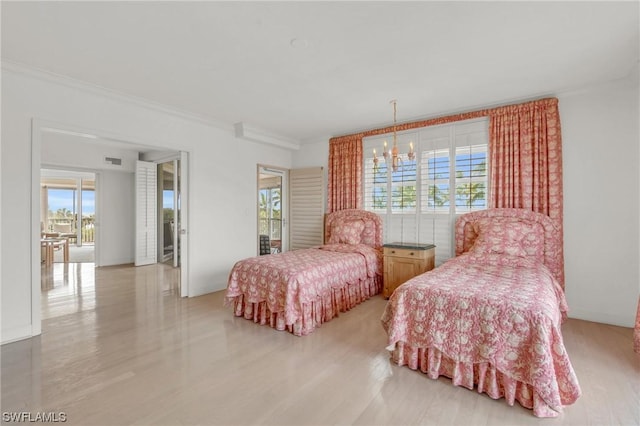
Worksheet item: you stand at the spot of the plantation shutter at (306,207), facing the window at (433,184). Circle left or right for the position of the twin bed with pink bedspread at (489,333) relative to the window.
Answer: right

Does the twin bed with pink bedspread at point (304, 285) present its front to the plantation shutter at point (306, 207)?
no

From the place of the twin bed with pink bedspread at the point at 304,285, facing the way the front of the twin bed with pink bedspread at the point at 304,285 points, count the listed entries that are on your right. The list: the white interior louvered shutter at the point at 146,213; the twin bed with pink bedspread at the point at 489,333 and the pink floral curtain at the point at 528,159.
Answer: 1

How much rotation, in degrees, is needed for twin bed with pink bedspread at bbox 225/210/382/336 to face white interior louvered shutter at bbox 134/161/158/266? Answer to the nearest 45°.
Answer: approximately 90° to its right

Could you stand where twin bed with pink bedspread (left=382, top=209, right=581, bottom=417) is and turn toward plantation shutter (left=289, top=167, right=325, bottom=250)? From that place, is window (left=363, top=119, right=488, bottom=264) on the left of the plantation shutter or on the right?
right

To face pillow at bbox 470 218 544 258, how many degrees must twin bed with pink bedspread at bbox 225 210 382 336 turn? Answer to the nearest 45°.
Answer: approximately 135° to its left

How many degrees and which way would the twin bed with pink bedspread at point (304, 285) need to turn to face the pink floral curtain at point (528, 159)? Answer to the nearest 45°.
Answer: approximately 135° to its left

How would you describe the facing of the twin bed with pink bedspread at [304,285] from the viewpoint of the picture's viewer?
facing the viewer and to the left of the viewer

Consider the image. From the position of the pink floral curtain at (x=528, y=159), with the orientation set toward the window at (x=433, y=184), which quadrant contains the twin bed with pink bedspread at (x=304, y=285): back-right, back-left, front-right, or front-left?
front-left

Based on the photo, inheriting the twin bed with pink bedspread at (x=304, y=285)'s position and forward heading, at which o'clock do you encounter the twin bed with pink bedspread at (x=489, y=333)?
the twin bed with pink bedspread at (x=489, y=333) is roughly at 9 o'clock from the twin bed with pink bedspread at (x=304, y=285).

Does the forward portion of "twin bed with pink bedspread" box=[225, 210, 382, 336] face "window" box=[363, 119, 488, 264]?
no

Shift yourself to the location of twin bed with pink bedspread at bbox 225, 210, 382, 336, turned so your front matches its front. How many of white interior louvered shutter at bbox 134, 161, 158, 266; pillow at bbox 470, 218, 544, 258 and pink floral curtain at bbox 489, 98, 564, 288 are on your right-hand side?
1
